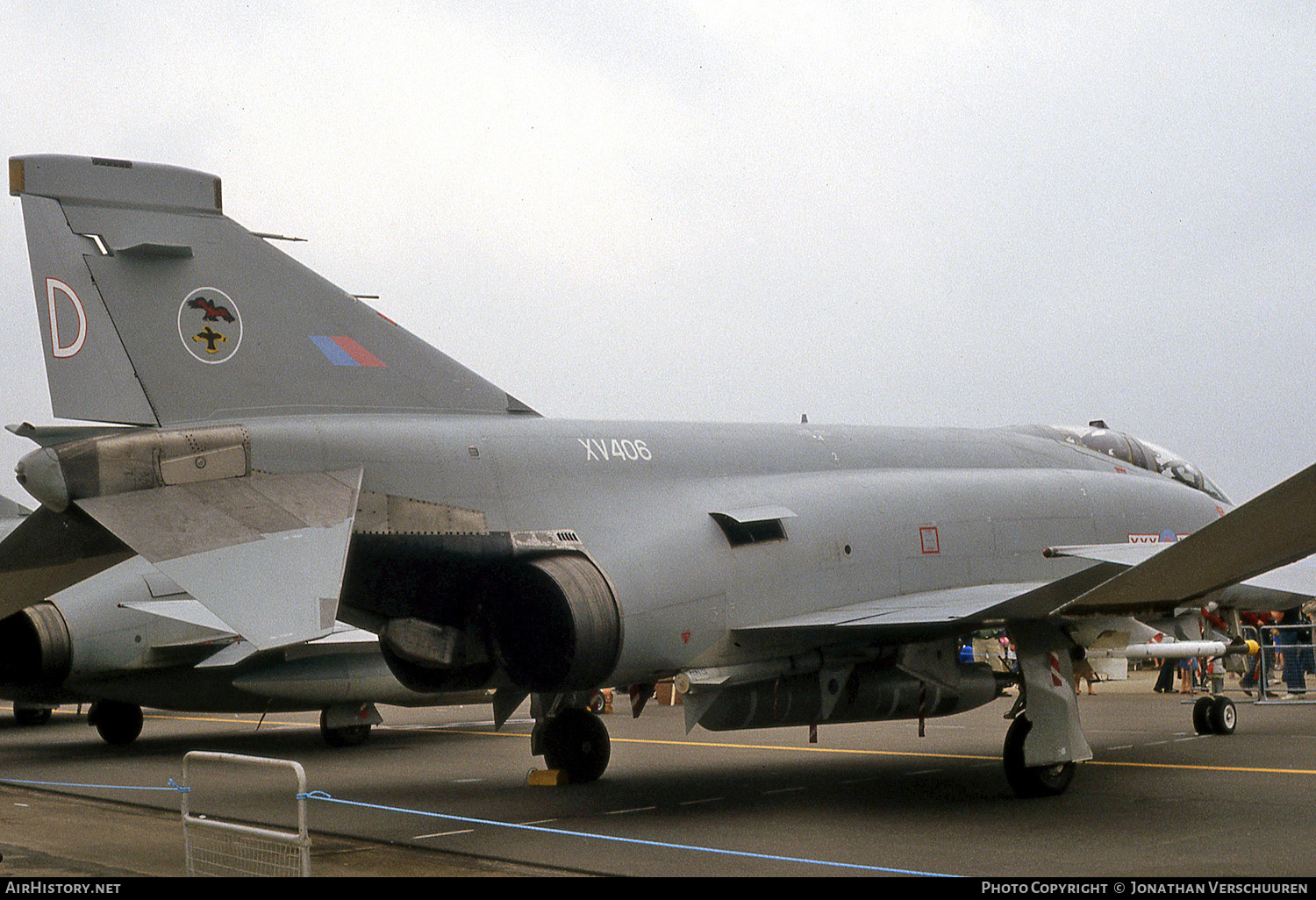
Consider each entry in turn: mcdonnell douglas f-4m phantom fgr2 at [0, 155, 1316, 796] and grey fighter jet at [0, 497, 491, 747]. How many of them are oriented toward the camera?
0

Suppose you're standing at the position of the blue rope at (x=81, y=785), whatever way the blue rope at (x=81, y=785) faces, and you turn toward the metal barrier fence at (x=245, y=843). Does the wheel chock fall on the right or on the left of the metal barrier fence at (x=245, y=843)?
left

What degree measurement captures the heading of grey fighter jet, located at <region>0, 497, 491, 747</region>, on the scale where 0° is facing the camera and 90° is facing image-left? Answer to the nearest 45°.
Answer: approximately 225°

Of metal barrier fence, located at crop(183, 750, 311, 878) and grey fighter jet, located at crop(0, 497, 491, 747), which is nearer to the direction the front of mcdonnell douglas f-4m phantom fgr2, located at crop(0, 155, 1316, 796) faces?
the grey fighter jet

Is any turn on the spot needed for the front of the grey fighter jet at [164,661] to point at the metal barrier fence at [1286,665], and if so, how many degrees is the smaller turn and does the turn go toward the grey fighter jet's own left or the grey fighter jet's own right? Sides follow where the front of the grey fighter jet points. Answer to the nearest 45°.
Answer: approximately 45° to the grey fighter jet's own right

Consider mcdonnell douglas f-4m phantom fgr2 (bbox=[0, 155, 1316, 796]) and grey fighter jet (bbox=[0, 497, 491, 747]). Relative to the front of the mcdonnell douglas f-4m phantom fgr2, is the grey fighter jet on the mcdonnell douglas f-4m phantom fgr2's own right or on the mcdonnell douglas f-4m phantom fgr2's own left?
on the mcdonnell douglas f-4m phantom fgr2's own left

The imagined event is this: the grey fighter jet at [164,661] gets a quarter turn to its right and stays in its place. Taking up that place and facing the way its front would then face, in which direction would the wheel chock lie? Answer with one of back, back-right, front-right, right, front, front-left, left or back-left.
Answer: front

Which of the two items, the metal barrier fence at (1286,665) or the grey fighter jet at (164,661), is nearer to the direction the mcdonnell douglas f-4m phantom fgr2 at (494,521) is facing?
the metal barrier fence

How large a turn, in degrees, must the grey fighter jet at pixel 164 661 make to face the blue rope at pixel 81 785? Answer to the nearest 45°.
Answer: approximately 135° to its right

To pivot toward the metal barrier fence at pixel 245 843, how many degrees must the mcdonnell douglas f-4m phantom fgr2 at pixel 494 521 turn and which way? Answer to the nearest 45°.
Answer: approximately 180°

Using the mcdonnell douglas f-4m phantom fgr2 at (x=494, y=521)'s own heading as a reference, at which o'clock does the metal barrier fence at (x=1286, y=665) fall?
The metal barrier fence is roughly at 12 o'clock from the mcdonnell douglas f-4m phantom fgr2.

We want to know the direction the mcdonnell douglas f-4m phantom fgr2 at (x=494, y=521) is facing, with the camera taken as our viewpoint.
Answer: facing away from the viewer and to the right of the viewer
